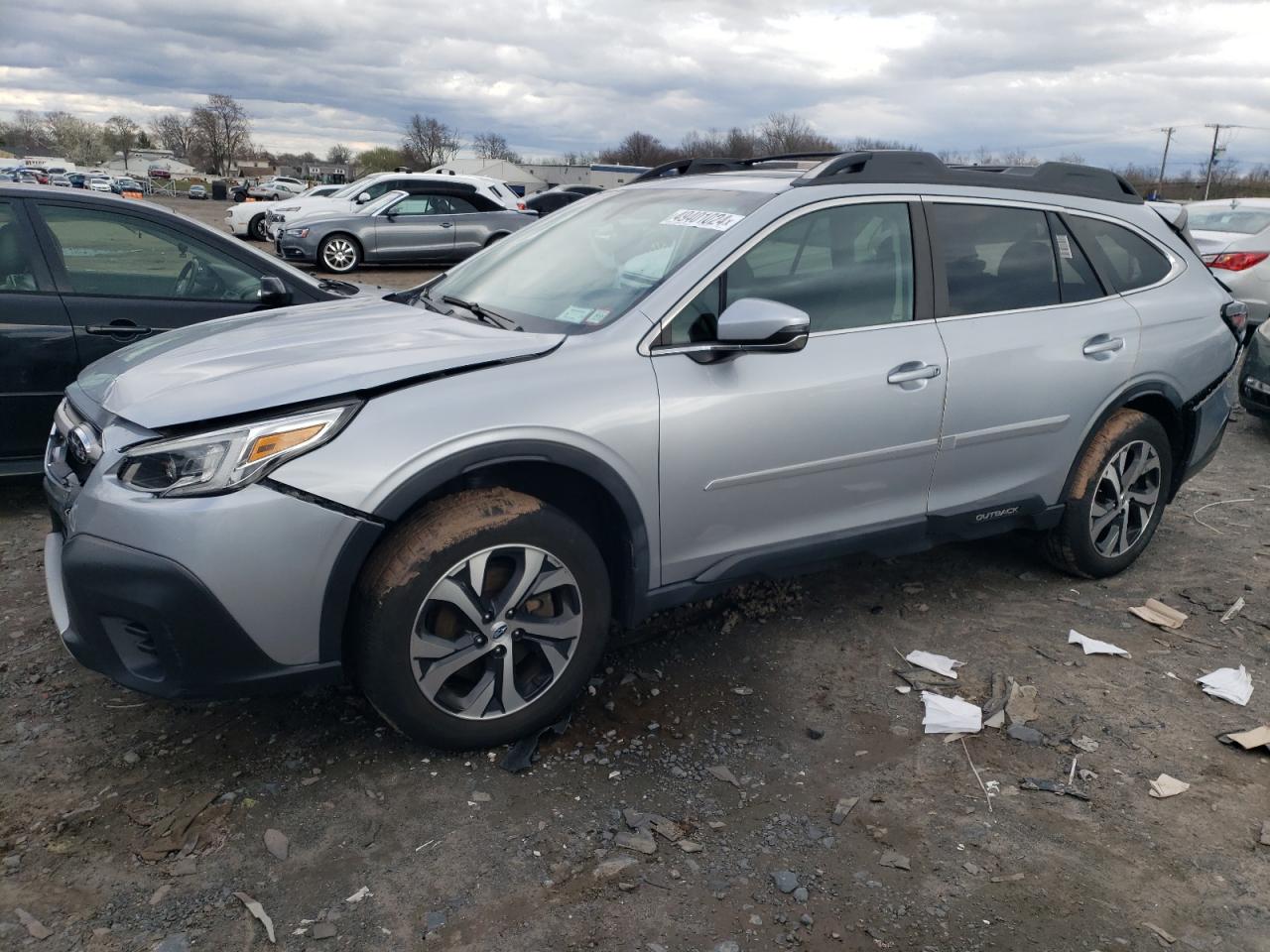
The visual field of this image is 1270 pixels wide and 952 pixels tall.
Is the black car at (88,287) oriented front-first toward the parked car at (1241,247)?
yes

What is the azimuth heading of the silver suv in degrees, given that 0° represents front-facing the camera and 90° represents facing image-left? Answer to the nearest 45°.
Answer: approximately 45°

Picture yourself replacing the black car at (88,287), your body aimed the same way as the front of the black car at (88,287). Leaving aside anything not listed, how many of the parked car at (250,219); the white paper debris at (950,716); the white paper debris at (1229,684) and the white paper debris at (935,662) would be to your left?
1

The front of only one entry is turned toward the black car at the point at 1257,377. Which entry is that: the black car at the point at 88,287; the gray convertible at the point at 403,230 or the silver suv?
the black car at the point at 88,287

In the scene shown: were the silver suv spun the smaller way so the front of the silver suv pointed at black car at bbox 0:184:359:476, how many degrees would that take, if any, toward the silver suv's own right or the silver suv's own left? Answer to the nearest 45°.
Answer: approximately 90° to the silver suv's own right

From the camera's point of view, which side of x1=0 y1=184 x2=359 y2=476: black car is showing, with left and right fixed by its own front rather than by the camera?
right

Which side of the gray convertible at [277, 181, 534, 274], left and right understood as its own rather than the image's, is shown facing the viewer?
left

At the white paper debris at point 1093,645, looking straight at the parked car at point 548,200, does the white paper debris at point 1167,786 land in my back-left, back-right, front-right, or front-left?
back-left

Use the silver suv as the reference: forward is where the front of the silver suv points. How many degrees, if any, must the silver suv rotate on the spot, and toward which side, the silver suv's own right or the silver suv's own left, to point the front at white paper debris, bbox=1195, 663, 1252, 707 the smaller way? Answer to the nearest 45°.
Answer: approximately 135° to the silver suv's own left

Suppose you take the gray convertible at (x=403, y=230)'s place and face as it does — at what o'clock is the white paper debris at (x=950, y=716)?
The white paper debris is roughly at 9 o'clock from the gray convertible.

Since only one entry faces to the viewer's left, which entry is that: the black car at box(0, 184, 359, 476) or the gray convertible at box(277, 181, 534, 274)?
the gray convertible

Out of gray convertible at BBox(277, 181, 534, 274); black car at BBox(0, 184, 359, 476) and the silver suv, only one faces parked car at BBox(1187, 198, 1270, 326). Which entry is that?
the black car
